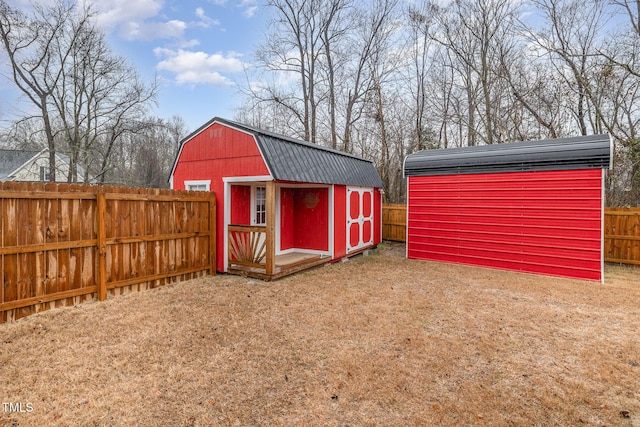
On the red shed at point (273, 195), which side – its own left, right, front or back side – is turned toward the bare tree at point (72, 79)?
back

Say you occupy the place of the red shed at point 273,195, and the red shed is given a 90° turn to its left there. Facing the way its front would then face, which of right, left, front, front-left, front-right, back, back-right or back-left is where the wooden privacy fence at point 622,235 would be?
front-right

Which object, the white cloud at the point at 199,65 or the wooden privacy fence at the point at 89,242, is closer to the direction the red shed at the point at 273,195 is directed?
the wooden privacy fence

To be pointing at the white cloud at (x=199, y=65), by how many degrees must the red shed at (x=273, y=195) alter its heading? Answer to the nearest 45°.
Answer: approximately 135° to its left

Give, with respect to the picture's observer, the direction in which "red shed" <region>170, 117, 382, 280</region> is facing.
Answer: facing the viewer and to the right of the viewer

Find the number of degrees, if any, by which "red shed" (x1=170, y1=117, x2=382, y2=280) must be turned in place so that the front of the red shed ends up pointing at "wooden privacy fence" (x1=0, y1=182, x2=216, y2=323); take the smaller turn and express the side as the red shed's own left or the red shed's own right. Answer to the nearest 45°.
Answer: approximately 90° to the red shed's own right

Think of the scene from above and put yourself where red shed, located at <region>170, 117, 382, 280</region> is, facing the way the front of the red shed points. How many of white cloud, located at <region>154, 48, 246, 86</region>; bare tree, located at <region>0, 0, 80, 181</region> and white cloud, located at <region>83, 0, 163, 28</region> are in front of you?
0

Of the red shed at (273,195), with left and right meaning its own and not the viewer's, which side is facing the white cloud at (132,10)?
back

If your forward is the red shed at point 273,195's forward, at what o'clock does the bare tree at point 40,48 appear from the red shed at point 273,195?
The bare tree is roughly at 6 o'clock from the red shed.

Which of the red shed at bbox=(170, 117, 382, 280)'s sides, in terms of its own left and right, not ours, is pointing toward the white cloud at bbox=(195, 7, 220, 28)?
back

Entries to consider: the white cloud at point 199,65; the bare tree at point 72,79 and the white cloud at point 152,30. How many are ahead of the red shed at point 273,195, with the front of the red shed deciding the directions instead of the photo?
0

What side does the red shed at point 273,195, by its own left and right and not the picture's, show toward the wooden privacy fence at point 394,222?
left
